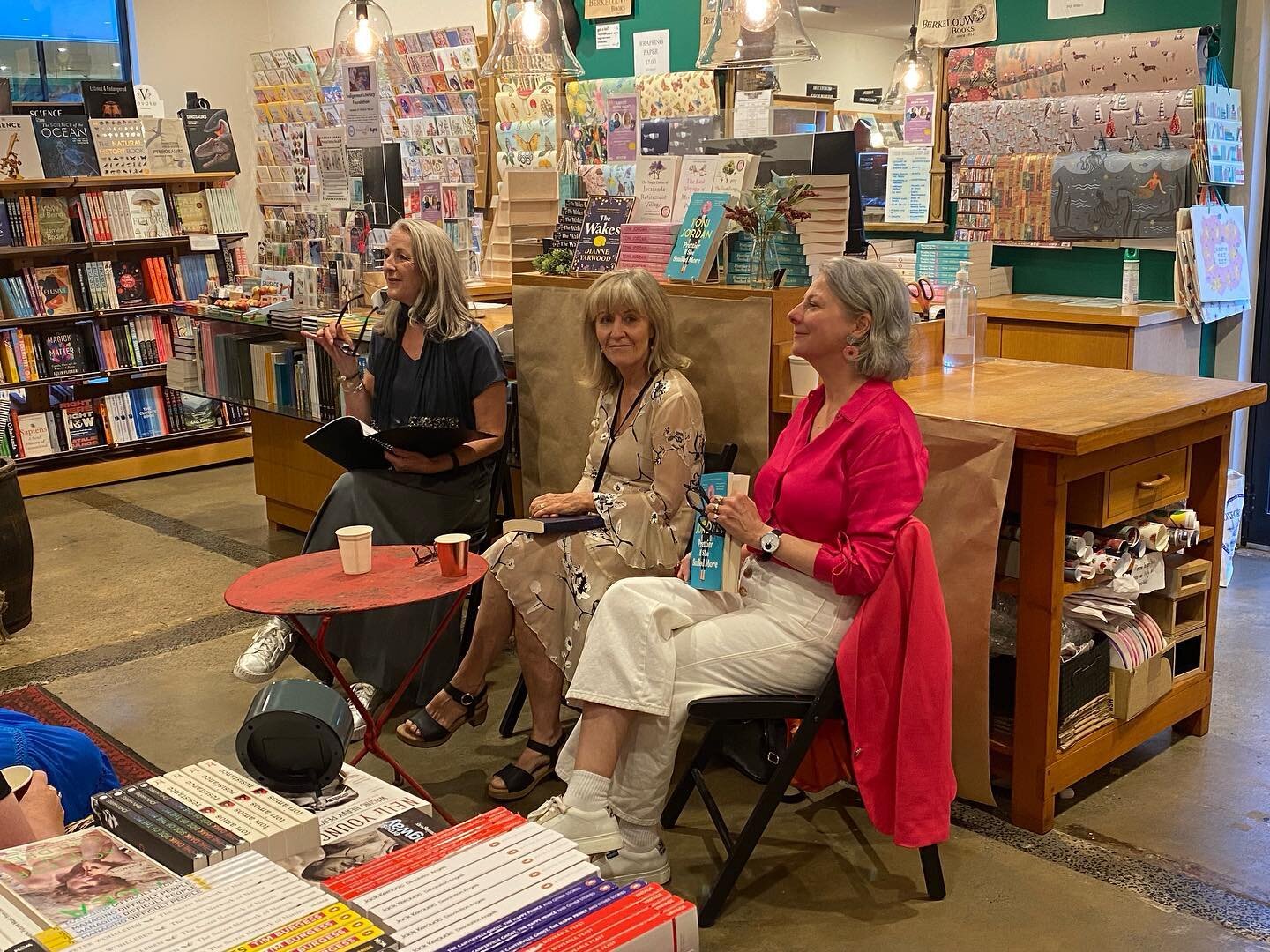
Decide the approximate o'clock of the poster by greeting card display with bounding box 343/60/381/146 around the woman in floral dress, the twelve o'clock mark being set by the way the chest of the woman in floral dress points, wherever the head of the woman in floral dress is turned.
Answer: The poster by greeting card display is roughly at 4 o'clock from the woman in floral dress.

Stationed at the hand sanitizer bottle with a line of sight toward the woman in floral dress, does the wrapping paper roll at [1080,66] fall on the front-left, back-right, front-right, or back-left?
back-right

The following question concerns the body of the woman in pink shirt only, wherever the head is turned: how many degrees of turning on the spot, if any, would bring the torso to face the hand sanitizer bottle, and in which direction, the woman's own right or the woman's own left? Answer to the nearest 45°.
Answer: approximately 135° to the woman's own right

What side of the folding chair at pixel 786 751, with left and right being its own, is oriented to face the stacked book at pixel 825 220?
right

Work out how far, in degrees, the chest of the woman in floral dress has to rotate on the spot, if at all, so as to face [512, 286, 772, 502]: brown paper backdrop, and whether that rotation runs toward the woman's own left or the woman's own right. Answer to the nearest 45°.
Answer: approximately 135° to the woman's own right

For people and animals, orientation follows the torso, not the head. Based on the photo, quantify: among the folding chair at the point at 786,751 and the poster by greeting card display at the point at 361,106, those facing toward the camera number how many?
1

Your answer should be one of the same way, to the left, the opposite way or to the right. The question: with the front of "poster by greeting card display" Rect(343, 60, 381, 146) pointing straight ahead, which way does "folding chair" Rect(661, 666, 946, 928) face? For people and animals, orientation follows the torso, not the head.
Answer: to the right

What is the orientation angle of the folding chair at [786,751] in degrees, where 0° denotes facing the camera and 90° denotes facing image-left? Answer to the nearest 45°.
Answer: approximately 90°

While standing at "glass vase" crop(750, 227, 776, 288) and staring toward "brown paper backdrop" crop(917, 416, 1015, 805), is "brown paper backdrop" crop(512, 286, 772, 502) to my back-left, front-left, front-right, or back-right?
back-right

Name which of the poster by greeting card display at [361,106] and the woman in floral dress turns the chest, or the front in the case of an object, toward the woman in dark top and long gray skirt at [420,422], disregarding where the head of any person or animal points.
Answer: the poster by greeting card display

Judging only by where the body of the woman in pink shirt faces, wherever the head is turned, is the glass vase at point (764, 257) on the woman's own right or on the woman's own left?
on the woman's own right

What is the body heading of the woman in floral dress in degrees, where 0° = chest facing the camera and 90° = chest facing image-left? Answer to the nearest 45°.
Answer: approximately 45°

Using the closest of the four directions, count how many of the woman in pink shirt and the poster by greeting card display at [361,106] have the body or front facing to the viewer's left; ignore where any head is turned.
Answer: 1

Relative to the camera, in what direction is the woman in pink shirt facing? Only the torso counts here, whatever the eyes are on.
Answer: to the viewer's left
